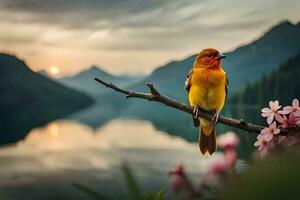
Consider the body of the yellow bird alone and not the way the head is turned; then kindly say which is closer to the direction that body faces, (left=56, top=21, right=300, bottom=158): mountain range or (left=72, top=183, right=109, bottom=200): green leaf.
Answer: the green leaf

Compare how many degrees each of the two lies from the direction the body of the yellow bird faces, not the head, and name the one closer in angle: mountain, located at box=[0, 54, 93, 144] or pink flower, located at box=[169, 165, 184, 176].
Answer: the pink flower

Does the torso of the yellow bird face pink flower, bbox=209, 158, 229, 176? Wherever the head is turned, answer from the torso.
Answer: yes

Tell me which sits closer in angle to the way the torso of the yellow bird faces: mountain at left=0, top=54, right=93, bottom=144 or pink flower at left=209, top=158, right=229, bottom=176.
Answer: the pink flower

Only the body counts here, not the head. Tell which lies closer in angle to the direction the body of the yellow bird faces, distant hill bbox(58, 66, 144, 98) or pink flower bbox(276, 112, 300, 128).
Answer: the pink flower

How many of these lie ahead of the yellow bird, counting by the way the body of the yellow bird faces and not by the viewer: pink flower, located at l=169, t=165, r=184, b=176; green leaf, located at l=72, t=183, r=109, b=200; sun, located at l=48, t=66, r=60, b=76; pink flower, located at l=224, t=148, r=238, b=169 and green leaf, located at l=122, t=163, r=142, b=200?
4

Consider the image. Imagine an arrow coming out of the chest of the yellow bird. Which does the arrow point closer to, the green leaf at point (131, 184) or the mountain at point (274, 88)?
the green leaf

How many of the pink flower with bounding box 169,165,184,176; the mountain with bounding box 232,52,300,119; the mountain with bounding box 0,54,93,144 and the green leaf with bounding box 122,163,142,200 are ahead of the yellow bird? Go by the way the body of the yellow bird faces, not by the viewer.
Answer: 2

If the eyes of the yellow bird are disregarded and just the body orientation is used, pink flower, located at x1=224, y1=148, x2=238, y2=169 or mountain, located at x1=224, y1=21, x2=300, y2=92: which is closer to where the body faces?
the pink flower

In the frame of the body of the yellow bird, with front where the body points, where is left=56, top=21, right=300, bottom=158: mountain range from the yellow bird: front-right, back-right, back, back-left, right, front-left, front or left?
back

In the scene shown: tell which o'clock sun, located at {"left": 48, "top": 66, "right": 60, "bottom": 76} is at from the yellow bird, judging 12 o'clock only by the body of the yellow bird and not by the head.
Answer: The sun is roughly at 5 o'clock from the yellow bird.
